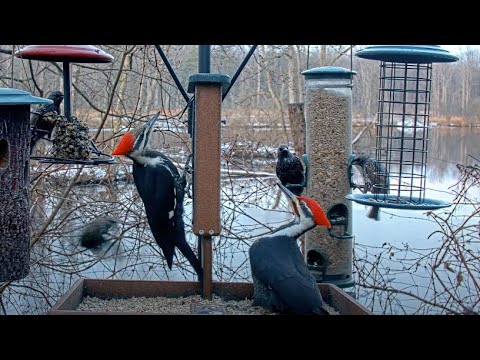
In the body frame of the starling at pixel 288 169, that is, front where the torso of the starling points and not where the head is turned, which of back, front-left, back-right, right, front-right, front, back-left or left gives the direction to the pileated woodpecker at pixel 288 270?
front-left

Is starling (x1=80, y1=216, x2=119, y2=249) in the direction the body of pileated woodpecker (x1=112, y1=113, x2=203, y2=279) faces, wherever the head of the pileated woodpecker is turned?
no

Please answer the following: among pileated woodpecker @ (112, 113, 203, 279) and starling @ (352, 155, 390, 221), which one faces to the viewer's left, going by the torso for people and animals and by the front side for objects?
the starling

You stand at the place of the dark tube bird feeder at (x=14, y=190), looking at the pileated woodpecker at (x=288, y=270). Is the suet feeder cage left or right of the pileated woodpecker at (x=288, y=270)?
left

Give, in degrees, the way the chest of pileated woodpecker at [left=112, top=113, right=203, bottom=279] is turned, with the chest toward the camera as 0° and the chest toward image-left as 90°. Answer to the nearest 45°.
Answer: approximately 225°

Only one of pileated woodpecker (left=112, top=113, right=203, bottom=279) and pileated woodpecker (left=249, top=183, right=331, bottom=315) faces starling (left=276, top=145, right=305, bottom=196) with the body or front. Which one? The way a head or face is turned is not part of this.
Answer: pileated woodpecker (left=112, top=113, right=203, bottom=279)

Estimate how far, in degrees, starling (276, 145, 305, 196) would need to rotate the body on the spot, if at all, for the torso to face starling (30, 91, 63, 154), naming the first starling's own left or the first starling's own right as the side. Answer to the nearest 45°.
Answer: approximately 45° to the first starling's own right

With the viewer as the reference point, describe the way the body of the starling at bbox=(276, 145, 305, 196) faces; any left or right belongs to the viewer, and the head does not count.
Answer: facing the viewer and to the left of the viewer

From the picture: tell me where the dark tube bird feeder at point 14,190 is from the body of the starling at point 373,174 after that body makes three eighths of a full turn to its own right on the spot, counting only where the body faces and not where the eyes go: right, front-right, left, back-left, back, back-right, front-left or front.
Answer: back

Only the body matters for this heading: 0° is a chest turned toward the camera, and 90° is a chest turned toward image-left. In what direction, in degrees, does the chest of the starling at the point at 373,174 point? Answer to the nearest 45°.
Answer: approximately 90°

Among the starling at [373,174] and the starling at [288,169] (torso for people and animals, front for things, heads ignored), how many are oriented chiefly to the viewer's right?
0
